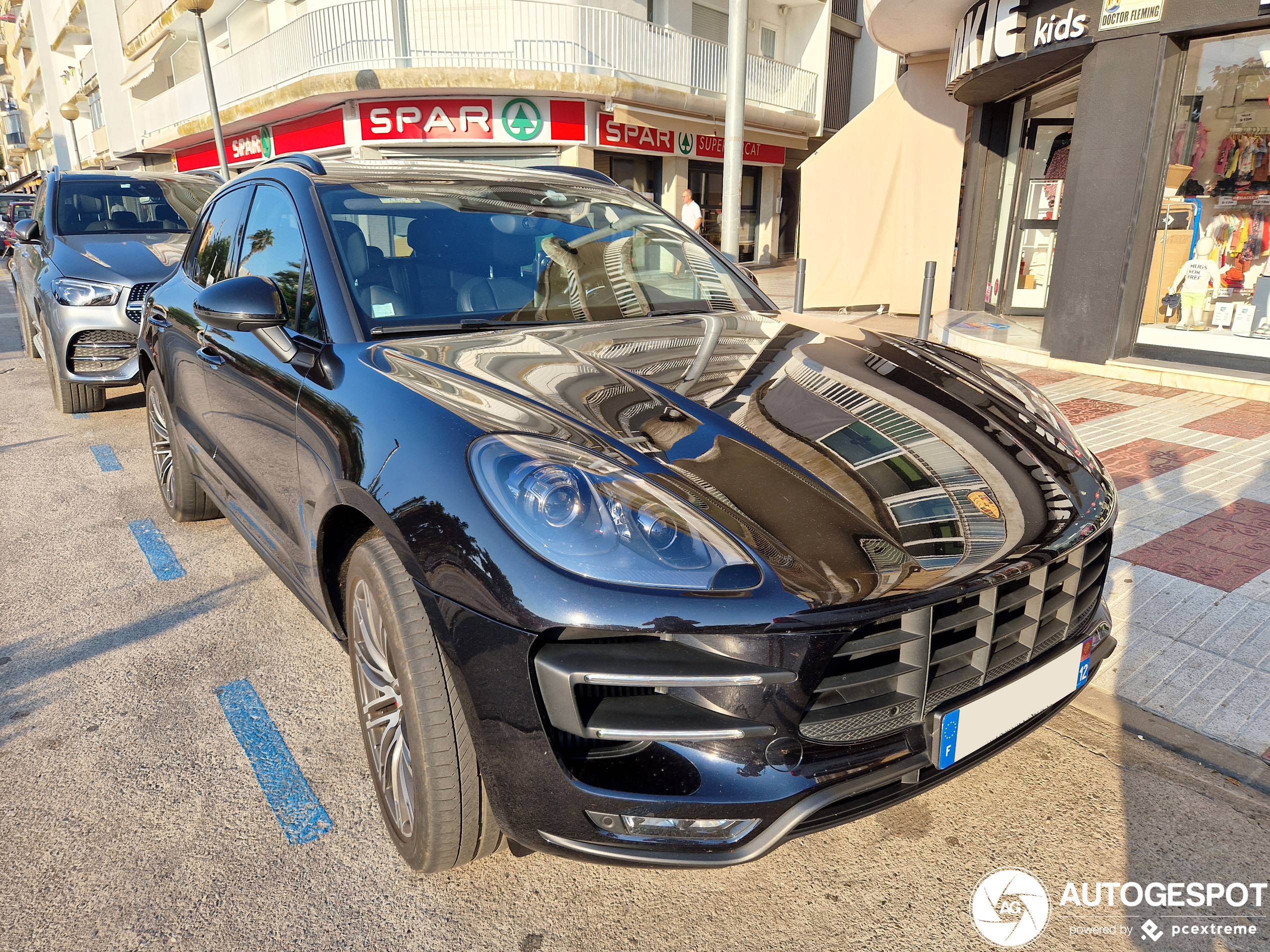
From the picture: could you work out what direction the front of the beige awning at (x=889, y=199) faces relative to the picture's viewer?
facing to the left of the viewer

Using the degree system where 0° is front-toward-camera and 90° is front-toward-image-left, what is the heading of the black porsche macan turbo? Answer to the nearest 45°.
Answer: approximately 315°

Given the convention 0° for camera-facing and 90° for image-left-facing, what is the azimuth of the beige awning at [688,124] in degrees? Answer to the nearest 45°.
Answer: approximately 315°

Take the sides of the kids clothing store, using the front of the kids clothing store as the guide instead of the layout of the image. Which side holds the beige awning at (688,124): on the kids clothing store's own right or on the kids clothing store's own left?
on the kids clothing store's own right

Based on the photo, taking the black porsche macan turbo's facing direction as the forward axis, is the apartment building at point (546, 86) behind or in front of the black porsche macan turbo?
behind

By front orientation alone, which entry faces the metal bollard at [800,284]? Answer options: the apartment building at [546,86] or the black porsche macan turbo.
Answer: the apartment building

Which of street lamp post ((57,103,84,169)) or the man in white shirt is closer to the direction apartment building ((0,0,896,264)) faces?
the man in white shirt

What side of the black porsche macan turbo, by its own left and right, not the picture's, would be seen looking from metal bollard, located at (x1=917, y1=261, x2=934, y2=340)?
left

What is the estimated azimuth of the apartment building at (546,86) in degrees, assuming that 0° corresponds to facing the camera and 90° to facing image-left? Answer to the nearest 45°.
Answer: approximately 0°

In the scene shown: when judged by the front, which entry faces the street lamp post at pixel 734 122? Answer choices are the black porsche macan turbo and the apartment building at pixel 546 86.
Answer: the apartment building

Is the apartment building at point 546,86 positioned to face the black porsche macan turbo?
yes
